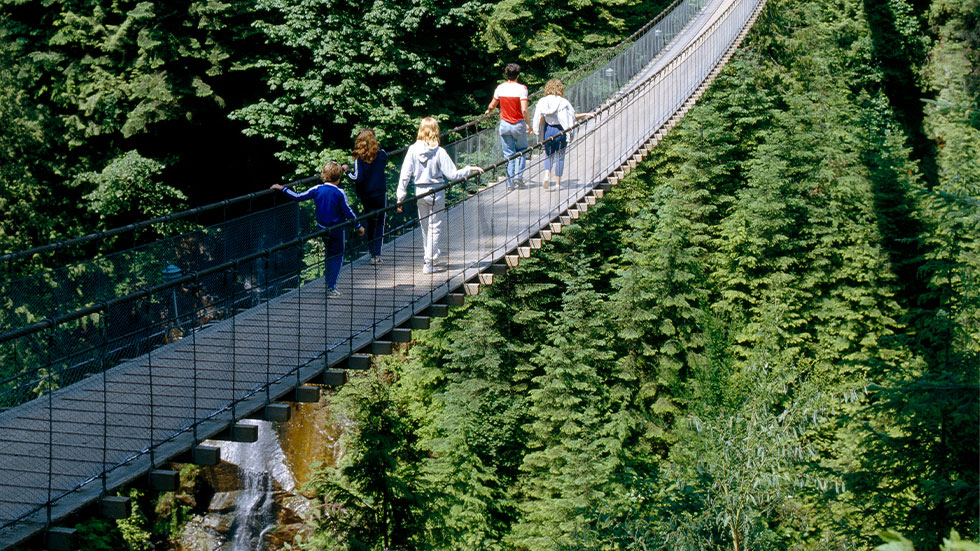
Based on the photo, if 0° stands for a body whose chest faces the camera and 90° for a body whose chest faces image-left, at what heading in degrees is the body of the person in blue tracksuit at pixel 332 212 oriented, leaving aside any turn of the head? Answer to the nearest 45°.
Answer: approximately 225°

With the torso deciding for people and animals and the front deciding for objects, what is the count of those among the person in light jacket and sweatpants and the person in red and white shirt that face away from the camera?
2

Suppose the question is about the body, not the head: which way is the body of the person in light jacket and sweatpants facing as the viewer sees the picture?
away from the camera

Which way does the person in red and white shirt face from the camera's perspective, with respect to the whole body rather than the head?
away from the camera

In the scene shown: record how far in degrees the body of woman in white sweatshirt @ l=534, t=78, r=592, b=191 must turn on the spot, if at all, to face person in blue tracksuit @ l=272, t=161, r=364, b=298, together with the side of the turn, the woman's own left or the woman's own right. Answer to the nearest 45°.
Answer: approximately 135° to the woman's own left

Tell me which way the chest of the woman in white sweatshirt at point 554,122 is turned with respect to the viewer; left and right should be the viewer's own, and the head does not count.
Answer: facing away from the viewer
